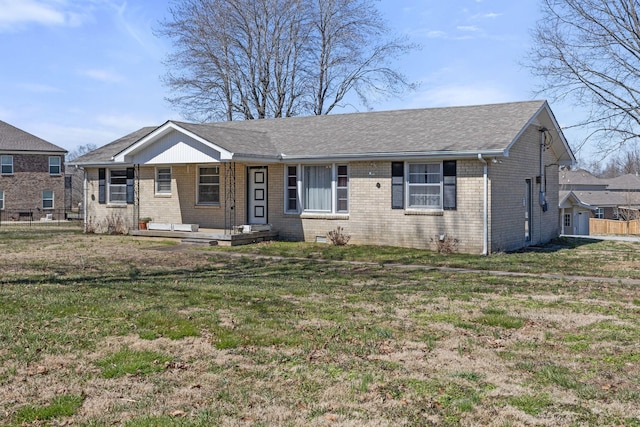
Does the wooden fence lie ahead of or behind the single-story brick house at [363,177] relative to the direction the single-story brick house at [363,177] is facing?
behind

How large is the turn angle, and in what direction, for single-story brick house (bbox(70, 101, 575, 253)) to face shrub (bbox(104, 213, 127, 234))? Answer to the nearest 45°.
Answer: approximately 45° to its right

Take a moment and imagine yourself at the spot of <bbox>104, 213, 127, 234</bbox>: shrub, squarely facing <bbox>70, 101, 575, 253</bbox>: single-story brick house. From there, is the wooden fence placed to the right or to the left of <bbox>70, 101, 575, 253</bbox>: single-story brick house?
left

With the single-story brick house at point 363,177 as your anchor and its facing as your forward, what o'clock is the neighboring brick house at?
The neighboring brick house is roughly at 3 o'clock from the single-story brick house.

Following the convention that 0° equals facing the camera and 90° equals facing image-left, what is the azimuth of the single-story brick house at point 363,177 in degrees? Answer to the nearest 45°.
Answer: approximately 45°
